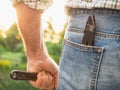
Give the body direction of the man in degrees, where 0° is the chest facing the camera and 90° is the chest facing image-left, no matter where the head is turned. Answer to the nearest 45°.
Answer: approximately 180°
